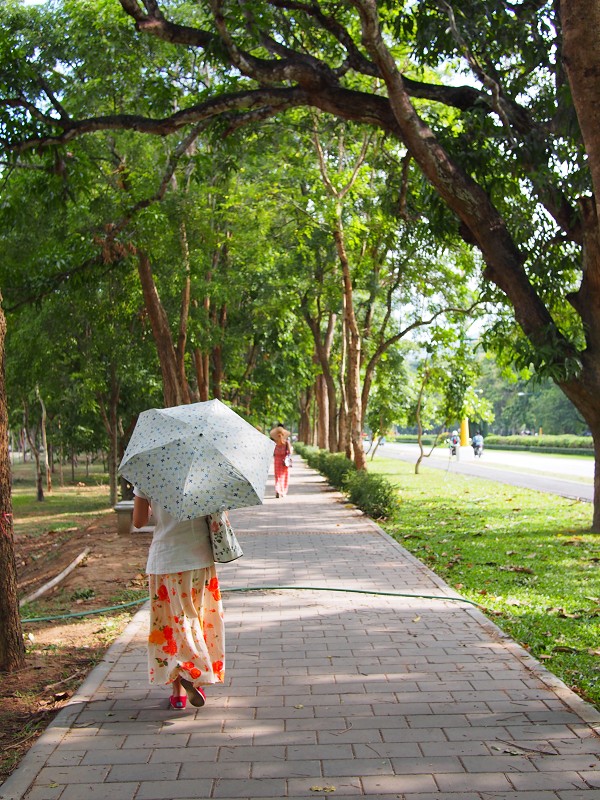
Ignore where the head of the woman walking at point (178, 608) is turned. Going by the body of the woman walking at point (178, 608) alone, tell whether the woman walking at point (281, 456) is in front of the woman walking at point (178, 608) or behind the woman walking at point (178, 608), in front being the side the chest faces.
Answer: in front

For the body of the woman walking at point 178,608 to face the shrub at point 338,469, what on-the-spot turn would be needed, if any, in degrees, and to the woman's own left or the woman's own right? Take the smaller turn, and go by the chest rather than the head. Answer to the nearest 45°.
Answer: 0° — they already face it

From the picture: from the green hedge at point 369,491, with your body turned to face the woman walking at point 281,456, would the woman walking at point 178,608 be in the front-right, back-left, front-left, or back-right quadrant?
back-left

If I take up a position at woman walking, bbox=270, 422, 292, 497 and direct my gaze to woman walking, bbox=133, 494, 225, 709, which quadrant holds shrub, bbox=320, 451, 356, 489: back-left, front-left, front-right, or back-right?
back-left

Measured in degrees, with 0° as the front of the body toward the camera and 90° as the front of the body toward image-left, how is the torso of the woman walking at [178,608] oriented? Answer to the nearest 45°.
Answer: approximately 180°

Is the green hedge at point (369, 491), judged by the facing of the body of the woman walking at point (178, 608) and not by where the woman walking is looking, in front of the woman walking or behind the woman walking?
in front
